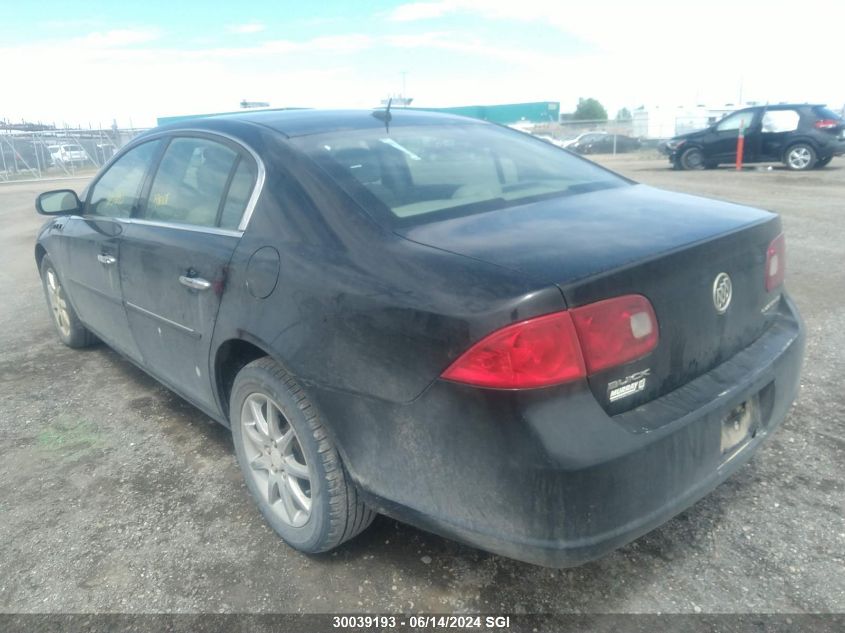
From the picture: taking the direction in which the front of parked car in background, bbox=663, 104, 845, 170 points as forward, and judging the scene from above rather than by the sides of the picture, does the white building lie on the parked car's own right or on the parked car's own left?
on the parked car's own right

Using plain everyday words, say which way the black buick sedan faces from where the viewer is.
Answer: facing away from the viewer and to the left of the viewer

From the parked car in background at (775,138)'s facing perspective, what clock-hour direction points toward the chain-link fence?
The chain-link fence is roughly at 12 o'clock from the parked car in background.

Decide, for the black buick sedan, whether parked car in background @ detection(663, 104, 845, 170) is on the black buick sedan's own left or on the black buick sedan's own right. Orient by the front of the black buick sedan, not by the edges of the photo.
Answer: on the black buick sedan's own right

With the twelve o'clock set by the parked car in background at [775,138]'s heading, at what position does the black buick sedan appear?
The black buick sedan is roughly at 9 o'clock from the parked car in background.

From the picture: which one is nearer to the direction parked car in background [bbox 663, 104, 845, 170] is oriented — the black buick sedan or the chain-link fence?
the chain-link fence

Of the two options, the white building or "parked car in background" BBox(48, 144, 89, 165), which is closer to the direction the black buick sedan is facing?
the parked car in background

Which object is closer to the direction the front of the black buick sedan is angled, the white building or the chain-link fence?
the chain-link fence

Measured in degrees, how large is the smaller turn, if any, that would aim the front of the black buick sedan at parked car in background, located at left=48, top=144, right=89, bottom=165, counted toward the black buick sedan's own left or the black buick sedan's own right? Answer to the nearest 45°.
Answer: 0° — it already faces it

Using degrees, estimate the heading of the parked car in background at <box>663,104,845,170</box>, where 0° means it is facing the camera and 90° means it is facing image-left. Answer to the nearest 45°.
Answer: approximately 90°

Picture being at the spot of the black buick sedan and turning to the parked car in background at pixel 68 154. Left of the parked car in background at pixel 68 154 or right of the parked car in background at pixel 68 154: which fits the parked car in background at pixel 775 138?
right

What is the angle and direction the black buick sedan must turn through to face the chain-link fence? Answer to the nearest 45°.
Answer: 0° — it already faces it
